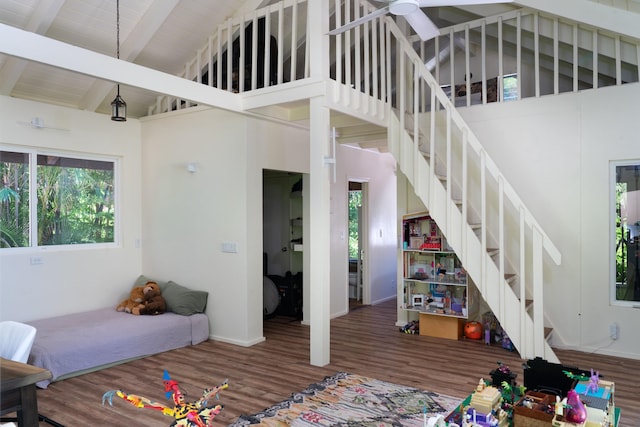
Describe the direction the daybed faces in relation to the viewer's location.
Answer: facing the viewer and to the left of the viewer

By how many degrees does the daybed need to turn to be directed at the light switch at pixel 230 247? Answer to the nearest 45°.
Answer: approximately 135° to its left

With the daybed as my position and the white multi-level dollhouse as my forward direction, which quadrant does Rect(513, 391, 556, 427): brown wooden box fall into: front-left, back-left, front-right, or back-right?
front-right
